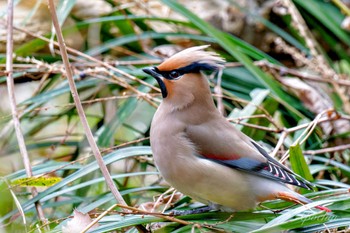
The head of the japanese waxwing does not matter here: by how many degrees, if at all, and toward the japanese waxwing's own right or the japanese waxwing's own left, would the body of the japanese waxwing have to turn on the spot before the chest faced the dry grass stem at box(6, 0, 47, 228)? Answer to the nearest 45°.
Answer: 0° — it already faces it

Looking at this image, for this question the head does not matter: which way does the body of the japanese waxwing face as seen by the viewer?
to the viewer's left
